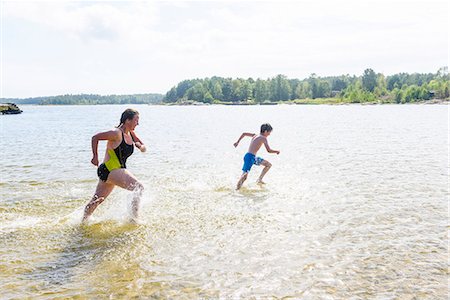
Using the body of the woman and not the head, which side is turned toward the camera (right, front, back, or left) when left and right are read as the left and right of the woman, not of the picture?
right
